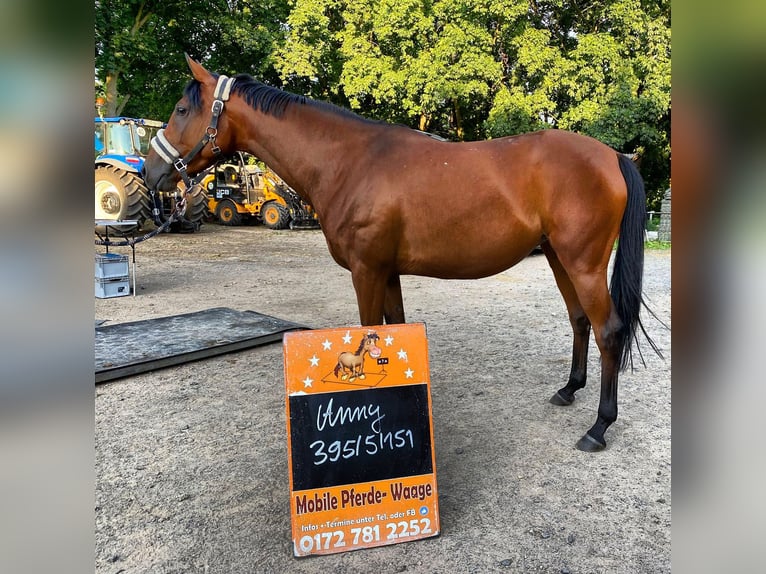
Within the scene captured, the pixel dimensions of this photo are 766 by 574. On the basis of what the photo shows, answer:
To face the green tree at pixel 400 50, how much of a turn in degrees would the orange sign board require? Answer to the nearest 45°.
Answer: approximately 180°

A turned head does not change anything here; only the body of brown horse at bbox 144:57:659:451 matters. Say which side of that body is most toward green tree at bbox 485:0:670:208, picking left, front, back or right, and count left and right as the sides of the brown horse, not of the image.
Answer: right

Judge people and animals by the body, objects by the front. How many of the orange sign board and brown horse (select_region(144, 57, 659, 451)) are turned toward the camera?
1

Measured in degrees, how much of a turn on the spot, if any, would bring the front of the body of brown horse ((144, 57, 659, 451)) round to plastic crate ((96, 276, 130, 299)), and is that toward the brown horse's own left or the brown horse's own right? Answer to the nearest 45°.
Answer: approximately 45° to the brown horse's own right

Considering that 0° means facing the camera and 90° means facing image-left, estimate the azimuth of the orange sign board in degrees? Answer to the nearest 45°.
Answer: approximately 0°

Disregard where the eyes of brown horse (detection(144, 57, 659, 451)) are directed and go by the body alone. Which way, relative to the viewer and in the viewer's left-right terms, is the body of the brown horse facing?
facing to the left of the viewer

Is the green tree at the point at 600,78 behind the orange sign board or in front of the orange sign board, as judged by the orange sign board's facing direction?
behind

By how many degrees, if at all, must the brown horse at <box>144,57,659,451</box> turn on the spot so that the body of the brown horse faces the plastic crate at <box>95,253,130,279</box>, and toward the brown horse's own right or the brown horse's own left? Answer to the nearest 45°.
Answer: approximately 45° to the brown horse's own right

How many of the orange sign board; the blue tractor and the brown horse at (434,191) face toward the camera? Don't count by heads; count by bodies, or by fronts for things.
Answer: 1

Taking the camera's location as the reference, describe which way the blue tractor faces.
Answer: facing away from the viewer and to the left of the viewer
